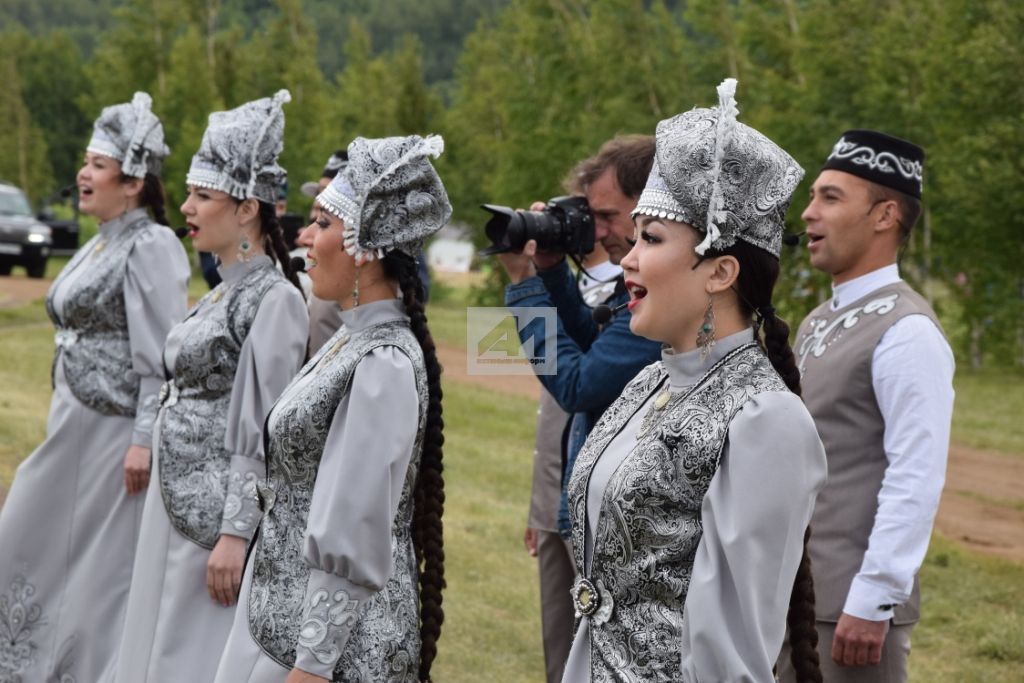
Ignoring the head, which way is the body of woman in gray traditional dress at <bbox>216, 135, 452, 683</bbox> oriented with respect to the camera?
to the viewer's left

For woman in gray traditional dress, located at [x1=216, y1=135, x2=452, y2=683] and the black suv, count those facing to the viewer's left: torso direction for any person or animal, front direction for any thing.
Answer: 1

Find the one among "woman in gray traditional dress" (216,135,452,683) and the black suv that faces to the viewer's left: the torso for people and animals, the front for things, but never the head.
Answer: the woman in gray traditional dress

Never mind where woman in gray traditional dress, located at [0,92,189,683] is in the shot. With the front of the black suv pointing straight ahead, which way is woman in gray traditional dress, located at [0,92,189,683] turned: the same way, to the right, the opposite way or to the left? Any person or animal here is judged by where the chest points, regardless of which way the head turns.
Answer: to the right

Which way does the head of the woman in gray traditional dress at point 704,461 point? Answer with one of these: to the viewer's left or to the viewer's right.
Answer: to the viewer's left

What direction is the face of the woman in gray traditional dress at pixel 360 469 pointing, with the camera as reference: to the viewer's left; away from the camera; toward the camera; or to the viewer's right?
to the viewer's left

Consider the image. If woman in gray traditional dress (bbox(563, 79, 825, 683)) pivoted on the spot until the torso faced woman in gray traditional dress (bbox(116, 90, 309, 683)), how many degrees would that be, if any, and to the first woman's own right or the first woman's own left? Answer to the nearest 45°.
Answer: approximately 90° to the first woman's own right

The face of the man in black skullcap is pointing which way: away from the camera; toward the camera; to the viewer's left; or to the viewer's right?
to the viewer's left

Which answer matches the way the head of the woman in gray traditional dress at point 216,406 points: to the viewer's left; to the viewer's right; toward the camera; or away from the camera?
to the viewer's left
